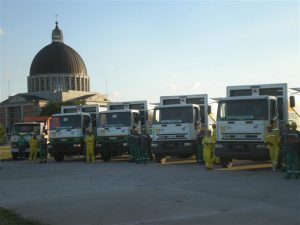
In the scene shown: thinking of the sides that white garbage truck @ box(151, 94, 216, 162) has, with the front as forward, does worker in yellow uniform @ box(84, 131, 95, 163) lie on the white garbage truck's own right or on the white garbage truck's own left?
on the white garbage truck's own right

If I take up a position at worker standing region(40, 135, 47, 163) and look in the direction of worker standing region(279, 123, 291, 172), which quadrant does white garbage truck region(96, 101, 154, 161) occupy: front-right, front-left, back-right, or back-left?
front-left

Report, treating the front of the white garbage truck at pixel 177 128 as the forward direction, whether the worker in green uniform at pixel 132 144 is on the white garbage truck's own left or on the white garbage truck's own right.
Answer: on the white garbage truck's own right

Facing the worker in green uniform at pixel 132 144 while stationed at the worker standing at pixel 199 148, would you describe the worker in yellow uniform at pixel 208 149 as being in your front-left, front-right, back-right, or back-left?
back-left

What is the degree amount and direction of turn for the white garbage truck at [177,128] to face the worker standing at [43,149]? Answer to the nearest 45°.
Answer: approximately 135° to its right

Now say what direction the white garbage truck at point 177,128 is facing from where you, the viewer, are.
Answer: facing the viewer

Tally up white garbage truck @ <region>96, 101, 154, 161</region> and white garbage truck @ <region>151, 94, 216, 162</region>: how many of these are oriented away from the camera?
0

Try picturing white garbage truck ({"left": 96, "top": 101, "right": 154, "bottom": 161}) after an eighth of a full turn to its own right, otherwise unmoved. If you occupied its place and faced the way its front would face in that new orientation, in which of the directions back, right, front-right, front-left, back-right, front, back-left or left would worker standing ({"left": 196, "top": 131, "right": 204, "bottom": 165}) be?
back-left

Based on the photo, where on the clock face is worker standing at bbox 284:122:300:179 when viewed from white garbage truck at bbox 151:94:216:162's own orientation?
The worker standing is roughly at 11 o'clock from the white garbage truck.

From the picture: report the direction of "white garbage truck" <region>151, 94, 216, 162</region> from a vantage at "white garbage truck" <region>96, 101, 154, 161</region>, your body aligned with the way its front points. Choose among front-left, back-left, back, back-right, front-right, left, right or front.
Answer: left

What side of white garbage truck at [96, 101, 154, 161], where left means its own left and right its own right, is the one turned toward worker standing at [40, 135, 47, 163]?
right
